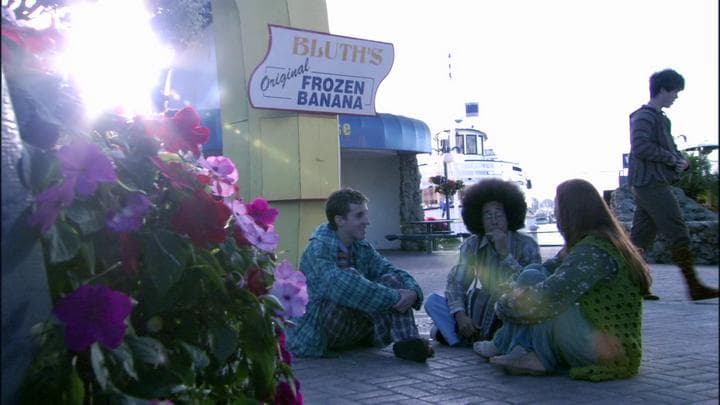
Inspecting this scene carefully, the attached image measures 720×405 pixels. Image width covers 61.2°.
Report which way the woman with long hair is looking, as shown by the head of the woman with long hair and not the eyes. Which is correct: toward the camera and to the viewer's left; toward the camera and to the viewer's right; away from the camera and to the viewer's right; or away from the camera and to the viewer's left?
away from the camera and to the viewer's left

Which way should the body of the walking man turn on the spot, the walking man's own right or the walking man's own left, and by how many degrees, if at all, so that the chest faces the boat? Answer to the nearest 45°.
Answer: approximately 90° to the walking man's own left

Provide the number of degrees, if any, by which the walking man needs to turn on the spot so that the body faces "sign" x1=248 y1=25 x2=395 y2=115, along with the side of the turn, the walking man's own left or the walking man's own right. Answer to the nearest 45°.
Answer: approximately 180°

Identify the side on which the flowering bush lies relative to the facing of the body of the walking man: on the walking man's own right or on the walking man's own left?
on the walking man's own right

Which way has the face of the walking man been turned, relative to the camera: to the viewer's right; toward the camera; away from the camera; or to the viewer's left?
to the viewer's right

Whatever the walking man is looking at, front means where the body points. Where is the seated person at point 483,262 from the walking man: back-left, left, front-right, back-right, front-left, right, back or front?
back-right

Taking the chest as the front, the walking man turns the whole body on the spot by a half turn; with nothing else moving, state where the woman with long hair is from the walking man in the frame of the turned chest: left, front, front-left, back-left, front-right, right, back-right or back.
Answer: left

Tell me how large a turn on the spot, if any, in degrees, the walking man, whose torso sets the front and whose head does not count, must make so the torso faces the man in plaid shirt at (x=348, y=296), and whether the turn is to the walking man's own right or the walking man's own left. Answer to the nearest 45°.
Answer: approximately 135° to the walking man's own right

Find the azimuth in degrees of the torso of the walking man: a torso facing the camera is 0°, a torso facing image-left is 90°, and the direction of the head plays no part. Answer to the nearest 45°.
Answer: approximately 270°
